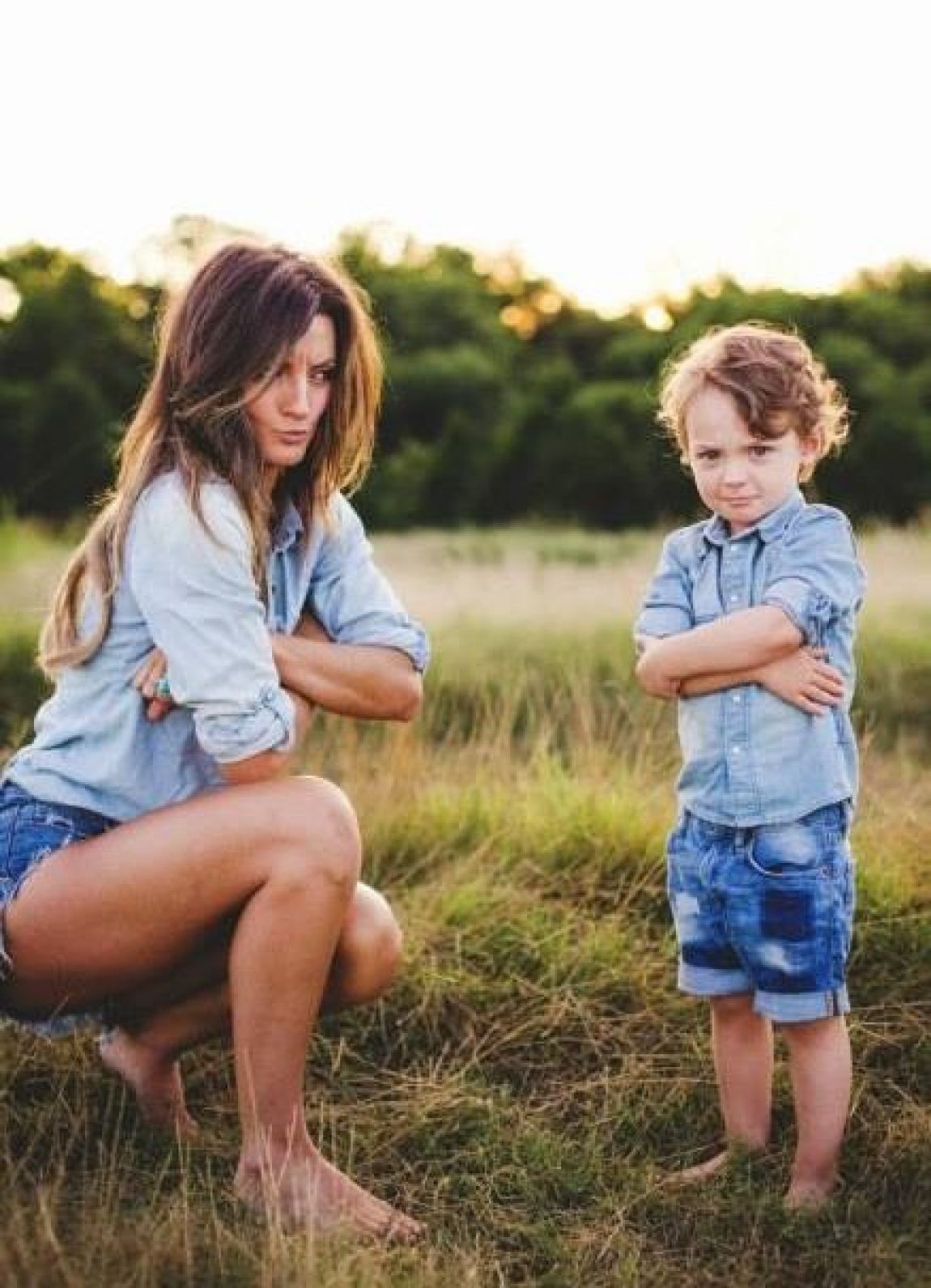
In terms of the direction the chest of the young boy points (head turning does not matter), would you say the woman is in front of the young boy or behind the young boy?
in front

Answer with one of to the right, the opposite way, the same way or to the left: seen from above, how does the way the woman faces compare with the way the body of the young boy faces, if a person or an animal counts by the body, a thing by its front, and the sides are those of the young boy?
to the left

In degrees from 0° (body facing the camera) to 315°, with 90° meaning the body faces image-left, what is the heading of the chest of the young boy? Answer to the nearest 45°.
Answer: approximately 45°

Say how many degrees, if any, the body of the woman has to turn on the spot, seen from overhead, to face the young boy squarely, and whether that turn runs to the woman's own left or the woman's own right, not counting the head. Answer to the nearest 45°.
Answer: approximately 45° to the woman's own left

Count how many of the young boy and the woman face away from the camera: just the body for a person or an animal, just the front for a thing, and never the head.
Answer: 0

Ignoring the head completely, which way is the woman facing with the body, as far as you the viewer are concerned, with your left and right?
facing the viewer and to the right of the viewer
